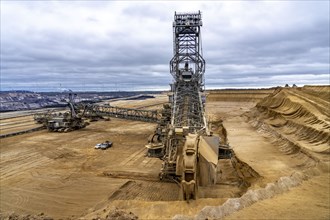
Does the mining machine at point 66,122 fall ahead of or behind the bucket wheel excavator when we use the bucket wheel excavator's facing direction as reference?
behind

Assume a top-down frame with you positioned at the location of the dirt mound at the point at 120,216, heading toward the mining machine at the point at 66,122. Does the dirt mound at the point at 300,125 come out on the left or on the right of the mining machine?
right

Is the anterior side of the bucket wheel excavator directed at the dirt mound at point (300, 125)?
no

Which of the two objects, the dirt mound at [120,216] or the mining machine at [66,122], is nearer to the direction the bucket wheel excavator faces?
the dirt mound

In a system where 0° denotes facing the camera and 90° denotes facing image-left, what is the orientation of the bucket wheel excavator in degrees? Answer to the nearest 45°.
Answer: approximately 0°

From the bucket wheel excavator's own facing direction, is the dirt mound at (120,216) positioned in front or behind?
in front

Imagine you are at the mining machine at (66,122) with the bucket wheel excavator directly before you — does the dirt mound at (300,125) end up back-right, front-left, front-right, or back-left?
front-left
